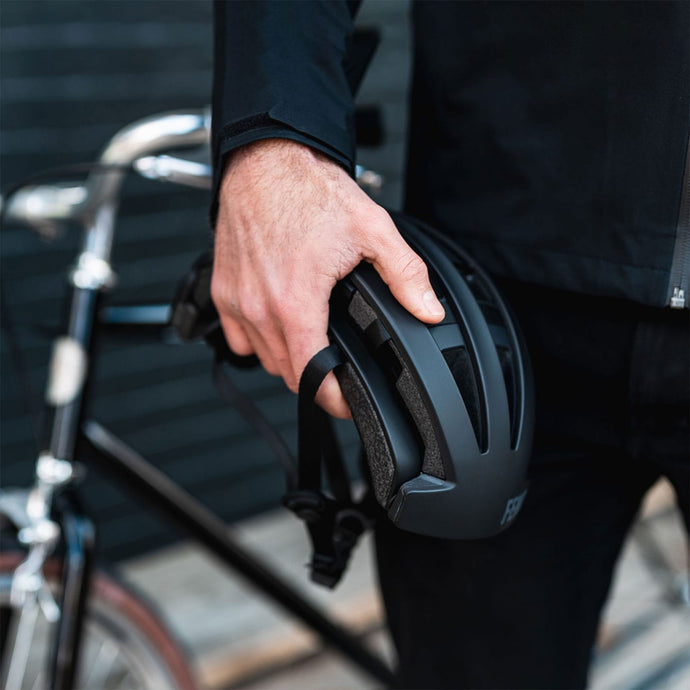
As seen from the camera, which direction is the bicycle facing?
to the viewer's left

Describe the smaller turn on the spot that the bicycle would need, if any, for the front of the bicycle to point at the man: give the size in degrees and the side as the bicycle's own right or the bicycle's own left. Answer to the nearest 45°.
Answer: approximately 135° to the bicycle's own left

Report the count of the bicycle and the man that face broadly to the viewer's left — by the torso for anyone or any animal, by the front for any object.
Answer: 1
